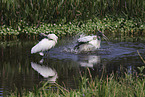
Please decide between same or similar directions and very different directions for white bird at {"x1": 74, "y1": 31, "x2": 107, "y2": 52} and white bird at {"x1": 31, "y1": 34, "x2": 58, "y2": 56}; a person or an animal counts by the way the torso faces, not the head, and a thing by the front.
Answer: same or similar directions
